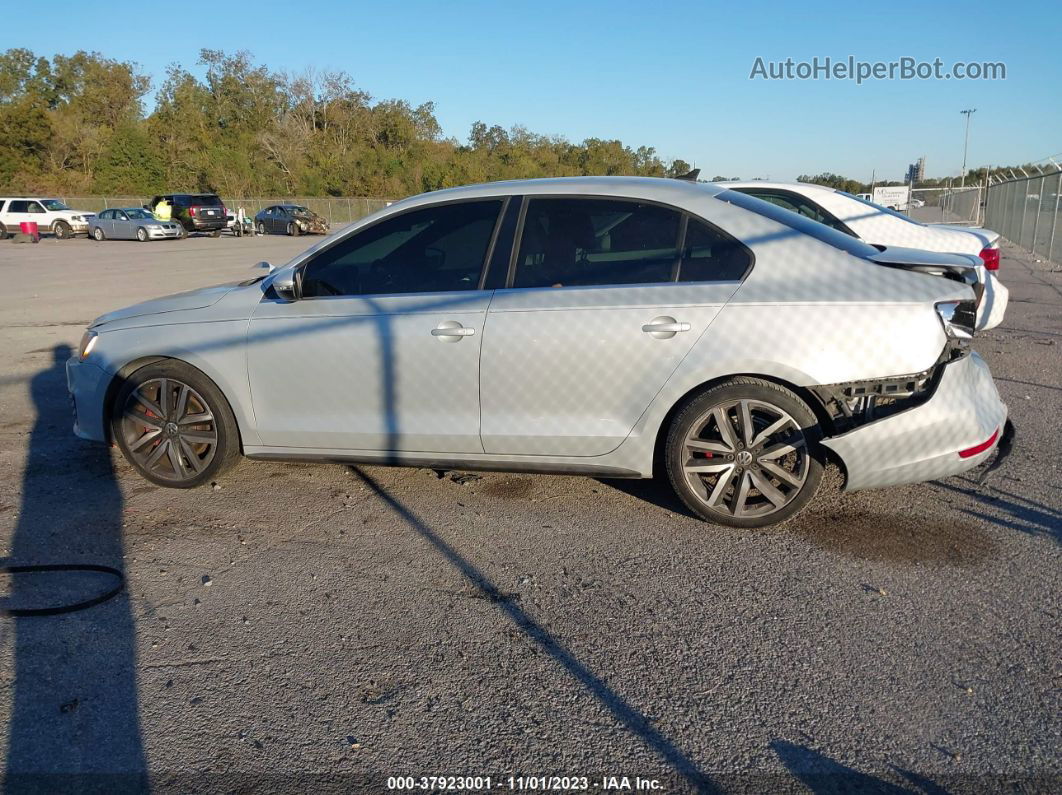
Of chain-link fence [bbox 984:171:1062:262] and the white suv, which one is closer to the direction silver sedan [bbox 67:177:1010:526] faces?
the white suv

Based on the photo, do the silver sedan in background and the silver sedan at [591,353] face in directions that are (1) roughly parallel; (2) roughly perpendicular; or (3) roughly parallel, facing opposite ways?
roughly parallel, facing opposite ways

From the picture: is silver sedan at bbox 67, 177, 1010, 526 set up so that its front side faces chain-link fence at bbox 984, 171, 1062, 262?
no

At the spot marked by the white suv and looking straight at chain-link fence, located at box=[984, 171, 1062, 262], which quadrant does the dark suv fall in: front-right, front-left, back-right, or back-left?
front-left

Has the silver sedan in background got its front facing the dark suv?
no

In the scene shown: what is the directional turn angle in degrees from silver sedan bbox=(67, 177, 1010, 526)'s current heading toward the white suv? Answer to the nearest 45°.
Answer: approximately 45° to its right

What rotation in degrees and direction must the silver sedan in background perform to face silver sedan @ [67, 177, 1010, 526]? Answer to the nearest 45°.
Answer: approximately 45° to its right

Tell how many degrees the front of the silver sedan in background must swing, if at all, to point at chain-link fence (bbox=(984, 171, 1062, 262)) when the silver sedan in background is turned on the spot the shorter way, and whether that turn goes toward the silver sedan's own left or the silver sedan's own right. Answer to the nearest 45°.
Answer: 0° — it already faces it

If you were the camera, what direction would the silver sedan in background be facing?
facing the viewer and to the right of the viewer

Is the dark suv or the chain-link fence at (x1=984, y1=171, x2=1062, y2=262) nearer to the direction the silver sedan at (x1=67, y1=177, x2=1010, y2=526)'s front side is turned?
the dark suv

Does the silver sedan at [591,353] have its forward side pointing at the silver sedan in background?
no

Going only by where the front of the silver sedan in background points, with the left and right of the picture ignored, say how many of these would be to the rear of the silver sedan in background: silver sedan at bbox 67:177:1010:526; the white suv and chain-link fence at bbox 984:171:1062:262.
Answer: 1

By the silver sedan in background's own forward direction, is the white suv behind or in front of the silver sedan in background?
behind

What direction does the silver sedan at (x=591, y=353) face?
to the viewer's left

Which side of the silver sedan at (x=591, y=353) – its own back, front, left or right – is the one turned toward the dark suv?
right
